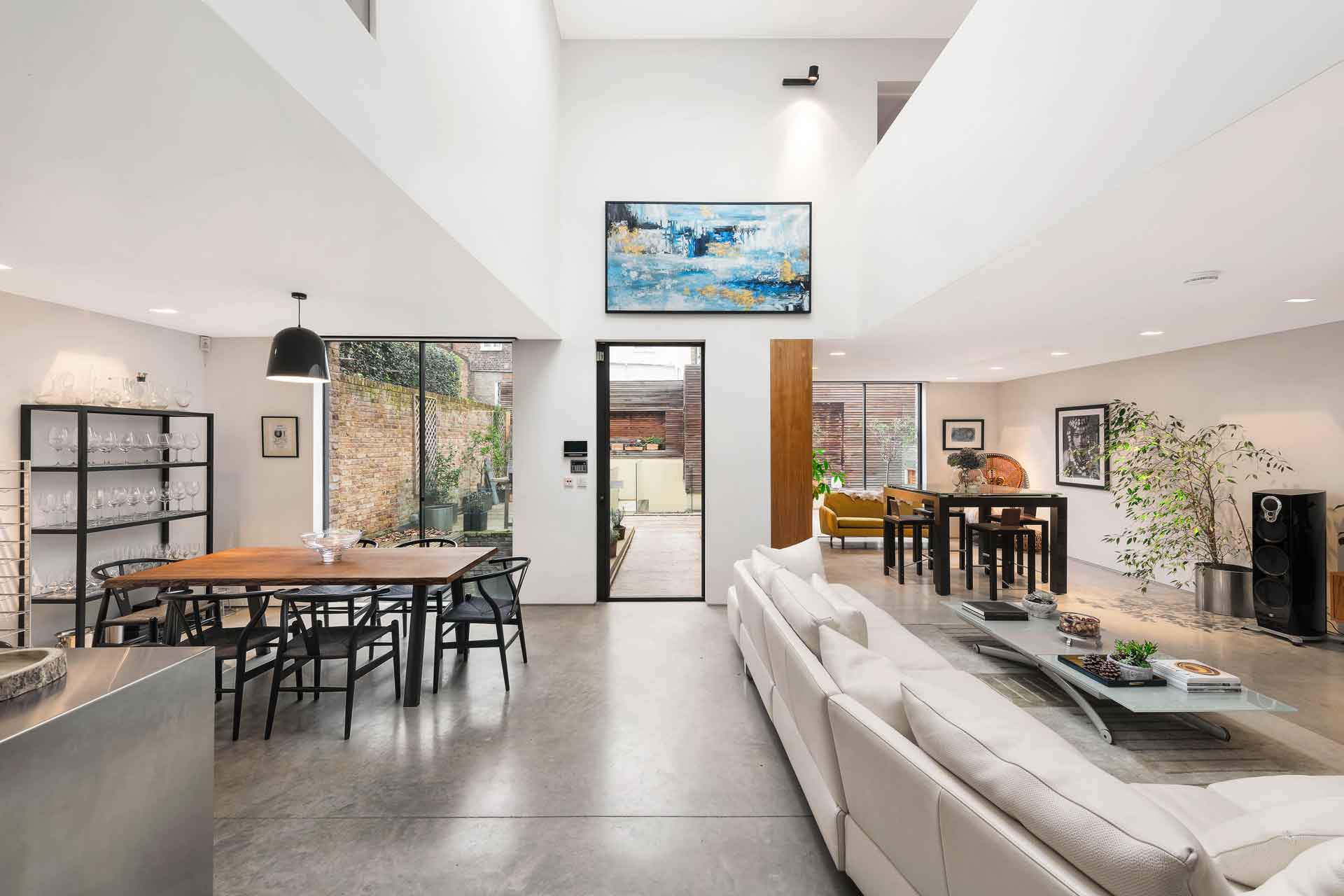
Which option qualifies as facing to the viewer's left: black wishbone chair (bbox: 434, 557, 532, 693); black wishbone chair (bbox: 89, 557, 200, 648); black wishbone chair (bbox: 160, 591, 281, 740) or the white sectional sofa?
black wishbone chair (bbox: 434, 557, 532, 693)

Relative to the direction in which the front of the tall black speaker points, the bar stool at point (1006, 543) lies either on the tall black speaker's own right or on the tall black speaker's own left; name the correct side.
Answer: on the tall black speaker's own right

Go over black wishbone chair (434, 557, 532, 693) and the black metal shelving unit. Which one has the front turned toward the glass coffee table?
the black metal shelving unit

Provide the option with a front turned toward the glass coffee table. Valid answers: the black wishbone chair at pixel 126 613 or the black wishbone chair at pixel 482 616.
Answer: the black wishbone chair at pixel 126 613

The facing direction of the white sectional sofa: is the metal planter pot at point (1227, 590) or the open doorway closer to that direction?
the metal planter pot

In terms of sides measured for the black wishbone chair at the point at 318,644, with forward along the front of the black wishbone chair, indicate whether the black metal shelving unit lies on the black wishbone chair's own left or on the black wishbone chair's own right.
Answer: on the black wishbone chair's own left

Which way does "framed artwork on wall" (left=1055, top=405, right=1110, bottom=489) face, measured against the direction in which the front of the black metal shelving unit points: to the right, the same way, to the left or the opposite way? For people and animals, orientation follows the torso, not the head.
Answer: the opposite way

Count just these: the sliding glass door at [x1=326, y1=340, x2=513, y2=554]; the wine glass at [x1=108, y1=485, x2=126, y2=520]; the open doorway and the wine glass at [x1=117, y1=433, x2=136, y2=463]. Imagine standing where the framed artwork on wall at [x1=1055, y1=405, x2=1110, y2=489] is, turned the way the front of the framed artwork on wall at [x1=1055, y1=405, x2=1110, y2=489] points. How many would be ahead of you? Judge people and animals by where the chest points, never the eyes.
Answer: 4

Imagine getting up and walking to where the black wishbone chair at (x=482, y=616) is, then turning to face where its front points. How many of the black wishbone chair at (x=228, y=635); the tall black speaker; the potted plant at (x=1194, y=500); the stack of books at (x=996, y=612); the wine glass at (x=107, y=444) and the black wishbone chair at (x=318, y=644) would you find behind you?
3

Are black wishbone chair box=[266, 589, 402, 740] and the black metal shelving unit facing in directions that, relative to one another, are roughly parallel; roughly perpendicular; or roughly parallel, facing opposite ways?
roughly perpendicular

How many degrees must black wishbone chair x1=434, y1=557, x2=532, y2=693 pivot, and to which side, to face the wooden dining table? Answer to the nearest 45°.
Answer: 0° — it already faces it
